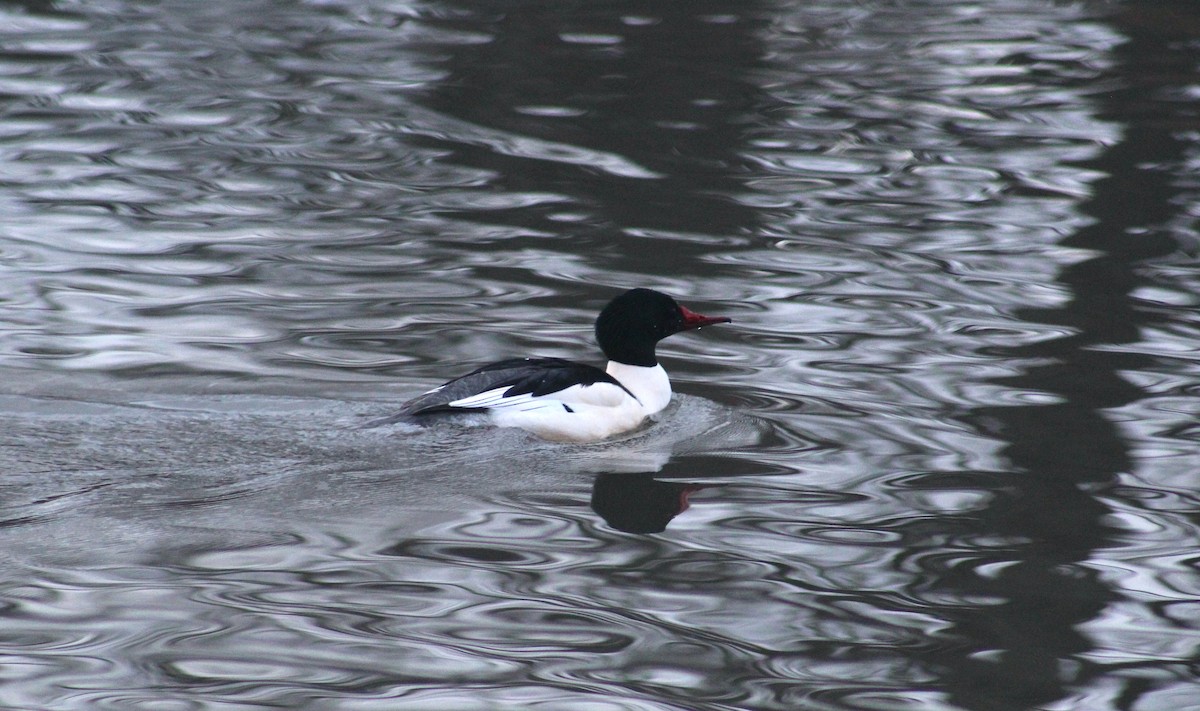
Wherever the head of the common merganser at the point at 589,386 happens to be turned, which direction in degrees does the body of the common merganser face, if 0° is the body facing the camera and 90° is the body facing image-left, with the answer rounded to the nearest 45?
approximately 270°
